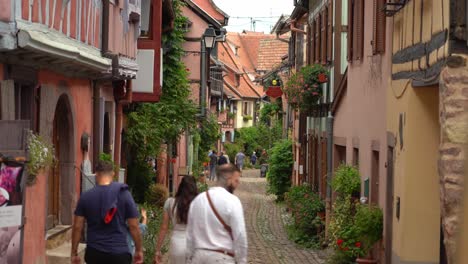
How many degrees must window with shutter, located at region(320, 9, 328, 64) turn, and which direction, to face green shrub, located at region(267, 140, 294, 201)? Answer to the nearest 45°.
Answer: approximately 90° to its right

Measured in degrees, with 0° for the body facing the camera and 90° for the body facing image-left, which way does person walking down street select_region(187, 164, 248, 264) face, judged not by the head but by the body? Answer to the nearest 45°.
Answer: approximately 225°

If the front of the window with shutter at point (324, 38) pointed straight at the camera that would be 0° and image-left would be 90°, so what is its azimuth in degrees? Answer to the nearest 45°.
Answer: approximately 90°

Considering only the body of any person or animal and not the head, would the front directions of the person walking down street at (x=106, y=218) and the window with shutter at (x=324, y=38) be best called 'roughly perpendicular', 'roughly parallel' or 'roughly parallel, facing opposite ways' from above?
roughly perpendicular

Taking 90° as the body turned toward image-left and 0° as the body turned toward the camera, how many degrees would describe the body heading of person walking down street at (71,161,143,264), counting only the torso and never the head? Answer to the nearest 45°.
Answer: approximately 180°

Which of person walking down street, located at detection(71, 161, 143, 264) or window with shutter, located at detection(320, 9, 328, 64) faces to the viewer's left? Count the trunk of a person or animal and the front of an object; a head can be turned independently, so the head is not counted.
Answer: the window with shutter
